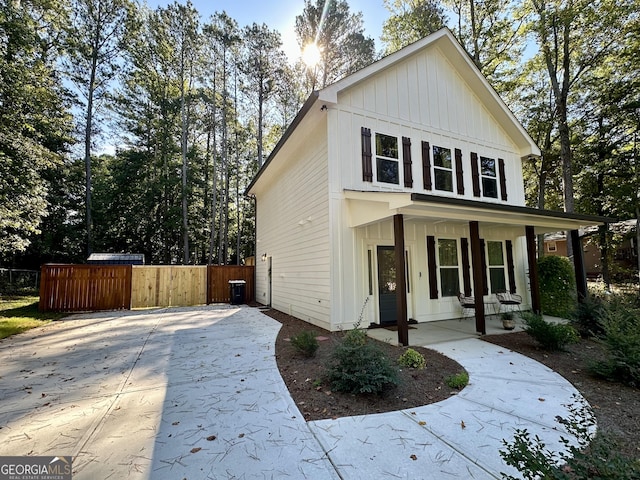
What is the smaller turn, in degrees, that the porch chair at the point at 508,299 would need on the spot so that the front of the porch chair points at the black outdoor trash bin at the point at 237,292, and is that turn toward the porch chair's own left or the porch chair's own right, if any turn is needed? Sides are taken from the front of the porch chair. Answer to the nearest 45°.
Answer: approximately 135° to the porch chair's own right

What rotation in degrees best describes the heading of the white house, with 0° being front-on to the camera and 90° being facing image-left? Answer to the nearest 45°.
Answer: approximately 315°

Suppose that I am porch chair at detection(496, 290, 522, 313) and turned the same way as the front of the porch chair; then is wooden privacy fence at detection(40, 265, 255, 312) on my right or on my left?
on my right

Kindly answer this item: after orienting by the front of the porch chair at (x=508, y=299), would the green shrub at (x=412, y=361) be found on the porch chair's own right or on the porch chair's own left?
on the porch chair's own right

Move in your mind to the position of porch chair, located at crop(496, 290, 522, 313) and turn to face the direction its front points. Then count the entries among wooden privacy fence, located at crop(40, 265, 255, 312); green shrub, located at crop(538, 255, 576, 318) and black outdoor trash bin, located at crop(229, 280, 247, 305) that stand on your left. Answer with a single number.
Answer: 1

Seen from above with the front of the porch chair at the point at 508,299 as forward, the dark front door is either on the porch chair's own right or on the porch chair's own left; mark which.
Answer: on the porch chair's own right

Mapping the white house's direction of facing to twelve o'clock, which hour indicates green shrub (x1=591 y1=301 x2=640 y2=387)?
The green shrub is roughly at 12 o'clock from the white house.

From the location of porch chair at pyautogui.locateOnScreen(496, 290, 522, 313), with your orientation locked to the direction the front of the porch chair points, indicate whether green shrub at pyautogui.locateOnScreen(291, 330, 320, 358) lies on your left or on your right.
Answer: on your right

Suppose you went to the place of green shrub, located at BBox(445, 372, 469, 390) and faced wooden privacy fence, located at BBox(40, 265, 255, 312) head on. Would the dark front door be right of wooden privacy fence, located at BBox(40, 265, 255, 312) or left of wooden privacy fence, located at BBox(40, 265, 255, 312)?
right

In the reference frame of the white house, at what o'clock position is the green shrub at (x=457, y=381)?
The green shrub is roughly at 1 o'clock from the white house.

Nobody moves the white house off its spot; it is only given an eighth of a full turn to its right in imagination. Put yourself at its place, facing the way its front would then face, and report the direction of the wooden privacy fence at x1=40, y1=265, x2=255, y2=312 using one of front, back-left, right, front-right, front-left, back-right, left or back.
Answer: right
